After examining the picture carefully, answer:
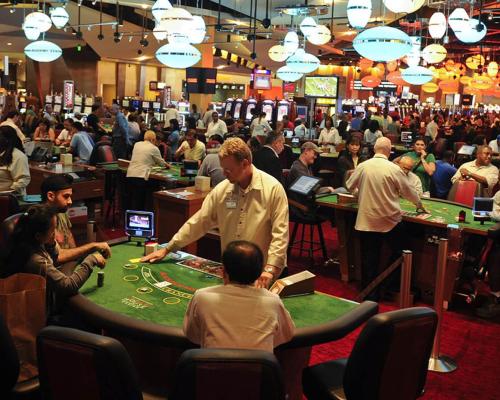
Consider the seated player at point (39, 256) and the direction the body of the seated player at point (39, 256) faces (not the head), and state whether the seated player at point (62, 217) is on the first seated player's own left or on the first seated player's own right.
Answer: on the first seated player's own left

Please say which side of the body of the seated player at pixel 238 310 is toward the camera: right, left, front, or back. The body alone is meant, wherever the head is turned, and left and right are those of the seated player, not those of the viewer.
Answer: back

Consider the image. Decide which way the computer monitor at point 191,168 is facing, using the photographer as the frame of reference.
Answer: facing the viewer

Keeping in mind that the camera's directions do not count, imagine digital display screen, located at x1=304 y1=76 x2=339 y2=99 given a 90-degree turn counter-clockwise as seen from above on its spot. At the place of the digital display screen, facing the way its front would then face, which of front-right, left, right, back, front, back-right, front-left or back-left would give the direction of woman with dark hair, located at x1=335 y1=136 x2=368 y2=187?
right

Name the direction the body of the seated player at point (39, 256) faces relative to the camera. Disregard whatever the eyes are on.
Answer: to the viewer's right

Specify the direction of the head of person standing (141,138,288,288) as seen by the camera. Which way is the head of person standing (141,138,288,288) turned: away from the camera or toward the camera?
toward the camera

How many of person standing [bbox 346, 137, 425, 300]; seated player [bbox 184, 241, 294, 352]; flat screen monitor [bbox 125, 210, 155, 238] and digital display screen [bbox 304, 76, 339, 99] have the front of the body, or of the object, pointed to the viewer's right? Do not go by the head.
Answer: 0

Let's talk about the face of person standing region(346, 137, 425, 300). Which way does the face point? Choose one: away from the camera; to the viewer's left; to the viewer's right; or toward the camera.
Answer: away from the camera

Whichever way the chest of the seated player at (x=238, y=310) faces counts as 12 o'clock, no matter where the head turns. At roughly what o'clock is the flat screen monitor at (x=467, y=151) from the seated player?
The flat screen monitor is roughly at 1 o'clock from the seated player.

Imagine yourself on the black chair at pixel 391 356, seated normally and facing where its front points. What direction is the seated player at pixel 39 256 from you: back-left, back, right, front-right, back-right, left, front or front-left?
front-left

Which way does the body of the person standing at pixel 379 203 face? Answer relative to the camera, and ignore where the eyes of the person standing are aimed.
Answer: away from the camera

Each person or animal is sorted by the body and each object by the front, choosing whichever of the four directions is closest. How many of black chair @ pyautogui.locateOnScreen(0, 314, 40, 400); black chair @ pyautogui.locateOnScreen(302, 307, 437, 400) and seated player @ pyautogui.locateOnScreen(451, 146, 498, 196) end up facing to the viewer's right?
1

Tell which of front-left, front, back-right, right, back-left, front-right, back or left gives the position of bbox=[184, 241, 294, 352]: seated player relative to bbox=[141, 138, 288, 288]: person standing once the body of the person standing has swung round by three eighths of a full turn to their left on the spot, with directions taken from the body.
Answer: right

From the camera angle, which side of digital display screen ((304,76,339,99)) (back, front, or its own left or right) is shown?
front

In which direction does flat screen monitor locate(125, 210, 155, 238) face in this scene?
toward the camera

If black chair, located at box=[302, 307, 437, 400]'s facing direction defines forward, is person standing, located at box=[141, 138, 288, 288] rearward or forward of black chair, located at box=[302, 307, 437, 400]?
forward

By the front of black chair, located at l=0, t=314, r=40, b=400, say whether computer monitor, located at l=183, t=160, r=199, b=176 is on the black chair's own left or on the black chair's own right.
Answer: on the black chair's own left

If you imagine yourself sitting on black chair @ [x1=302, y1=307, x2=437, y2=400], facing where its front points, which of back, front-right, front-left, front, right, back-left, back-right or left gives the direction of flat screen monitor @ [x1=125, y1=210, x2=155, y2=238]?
front
